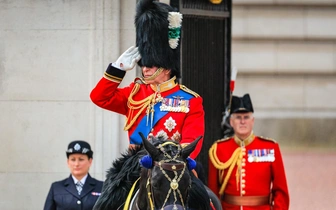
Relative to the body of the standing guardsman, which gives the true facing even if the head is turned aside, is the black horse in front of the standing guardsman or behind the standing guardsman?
in front

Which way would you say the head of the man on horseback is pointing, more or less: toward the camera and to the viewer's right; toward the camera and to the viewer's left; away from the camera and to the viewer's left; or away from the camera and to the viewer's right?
toward the camera and to the viewer's left

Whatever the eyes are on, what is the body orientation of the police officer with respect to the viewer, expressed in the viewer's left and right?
facing the viewer

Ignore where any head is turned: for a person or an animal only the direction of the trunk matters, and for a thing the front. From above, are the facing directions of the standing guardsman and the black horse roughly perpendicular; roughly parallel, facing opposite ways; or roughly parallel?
roughly parallel

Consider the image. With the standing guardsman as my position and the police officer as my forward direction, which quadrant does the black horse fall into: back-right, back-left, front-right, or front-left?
front-left

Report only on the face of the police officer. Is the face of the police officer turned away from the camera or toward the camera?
toward the camera

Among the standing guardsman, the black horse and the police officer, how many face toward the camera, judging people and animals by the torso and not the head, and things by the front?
3

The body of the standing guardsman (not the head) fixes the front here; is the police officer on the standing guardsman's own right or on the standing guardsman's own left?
on the standing guardsman's own right

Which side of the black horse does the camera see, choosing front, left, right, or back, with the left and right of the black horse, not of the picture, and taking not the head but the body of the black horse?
front

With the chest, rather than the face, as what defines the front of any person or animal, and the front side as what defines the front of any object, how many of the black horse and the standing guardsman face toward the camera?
2

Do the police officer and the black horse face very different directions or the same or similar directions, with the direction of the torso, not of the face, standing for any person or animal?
same or similar directions
